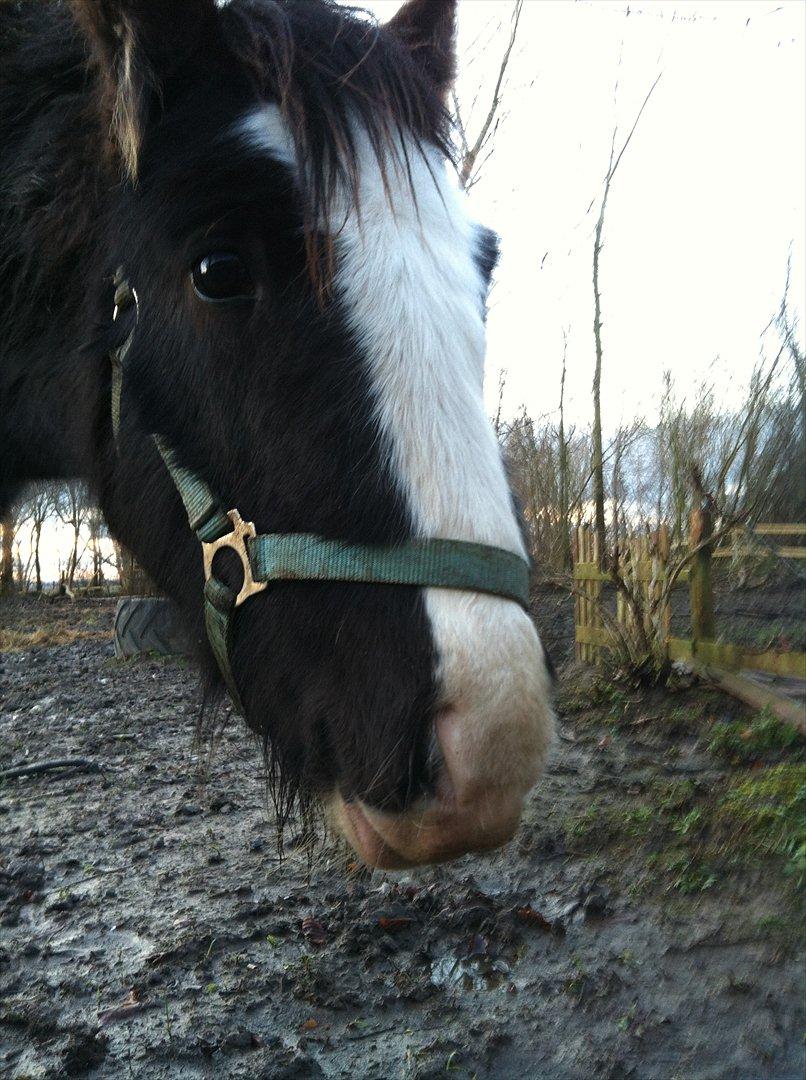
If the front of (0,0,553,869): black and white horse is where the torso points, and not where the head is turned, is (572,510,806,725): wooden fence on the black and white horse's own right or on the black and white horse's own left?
on the black and white horse's own left

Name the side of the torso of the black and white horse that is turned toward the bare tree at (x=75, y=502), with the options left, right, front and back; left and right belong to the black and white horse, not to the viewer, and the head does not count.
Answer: back

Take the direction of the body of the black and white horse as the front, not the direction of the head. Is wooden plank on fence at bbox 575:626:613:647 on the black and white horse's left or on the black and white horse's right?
on the black and white horse's left

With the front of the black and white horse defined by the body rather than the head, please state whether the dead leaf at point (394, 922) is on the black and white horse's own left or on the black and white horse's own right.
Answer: on the black and white horse's own left

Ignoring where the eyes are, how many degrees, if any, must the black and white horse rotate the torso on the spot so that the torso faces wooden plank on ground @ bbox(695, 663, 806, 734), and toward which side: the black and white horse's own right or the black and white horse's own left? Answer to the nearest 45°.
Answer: approximately 90° to the black and white horse's own left

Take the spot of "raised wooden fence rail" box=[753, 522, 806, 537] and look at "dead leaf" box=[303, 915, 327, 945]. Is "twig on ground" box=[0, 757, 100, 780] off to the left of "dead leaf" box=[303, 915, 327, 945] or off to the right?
right
